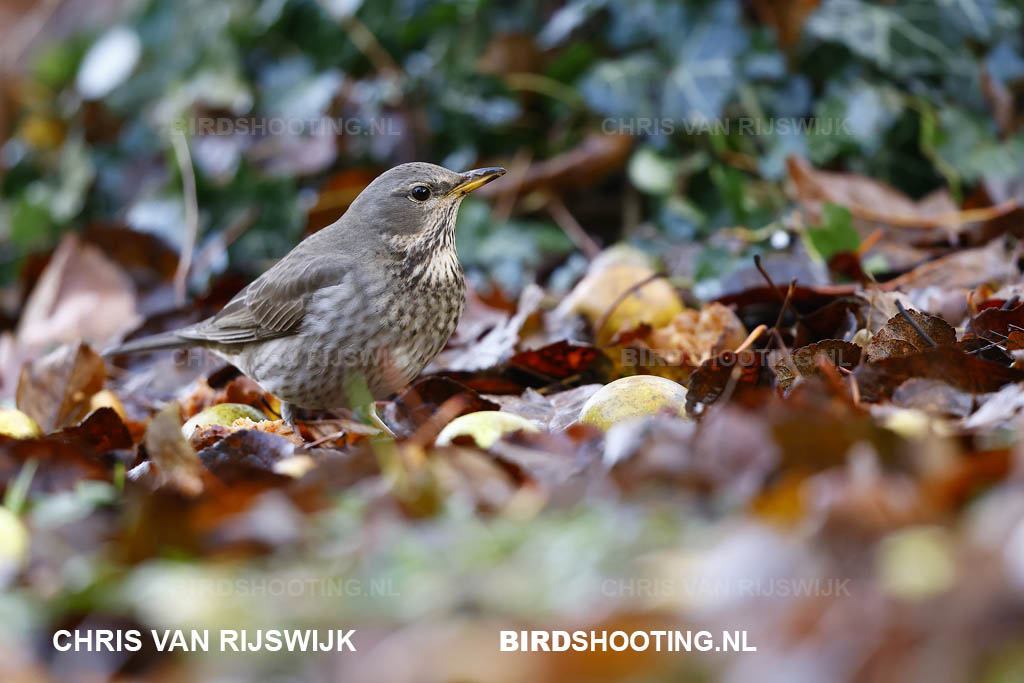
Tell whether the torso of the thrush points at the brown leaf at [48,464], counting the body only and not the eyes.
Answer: no

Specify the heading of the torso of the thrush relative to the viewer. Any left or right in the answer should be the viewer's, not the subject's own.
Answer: facing to the right of the viewer

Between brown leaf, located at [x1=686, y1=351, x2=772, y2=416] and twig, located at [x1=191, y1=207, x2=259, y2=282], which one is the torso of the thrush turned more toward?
the brown leaf

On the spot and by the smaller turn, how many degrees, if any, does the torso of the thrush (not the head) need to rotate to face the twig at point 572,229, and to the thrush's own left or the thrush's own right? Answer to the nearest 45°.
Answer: approximately 45° to the thrush's own left

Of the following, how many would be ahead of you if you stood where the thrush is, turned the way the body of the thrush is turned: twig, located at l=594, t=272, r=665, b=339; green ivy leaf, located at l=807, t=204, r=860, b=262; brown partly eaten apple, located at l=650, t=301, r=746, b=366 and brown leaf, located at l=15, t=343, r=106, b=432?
3

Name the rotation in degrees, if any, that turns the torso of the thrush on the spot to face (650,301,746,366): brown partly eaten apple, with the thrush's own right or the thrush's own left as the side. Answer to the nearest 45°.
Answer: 0° — it already faces it

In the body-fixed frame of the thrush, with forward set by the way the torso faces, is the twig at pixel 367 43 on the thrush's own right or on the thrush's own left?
on the thrush's own left

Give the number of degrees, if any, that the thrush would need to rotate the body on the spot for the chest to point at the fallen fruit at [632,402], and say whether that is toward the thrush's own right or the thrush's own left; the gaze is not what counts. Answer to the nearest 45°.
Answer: approximately 45° to the thrush's own right

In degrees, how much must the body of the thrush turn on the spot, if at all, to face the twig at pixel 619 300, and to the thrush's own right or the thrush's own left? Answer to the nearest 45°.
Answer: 0° — it already faces it

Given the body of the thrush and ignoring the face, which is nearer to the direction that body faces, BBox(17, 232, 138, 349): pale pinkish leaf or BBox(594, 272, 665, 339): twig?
the twig

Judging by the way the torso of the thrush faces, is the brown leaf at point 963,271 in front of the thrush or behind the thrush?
in front
